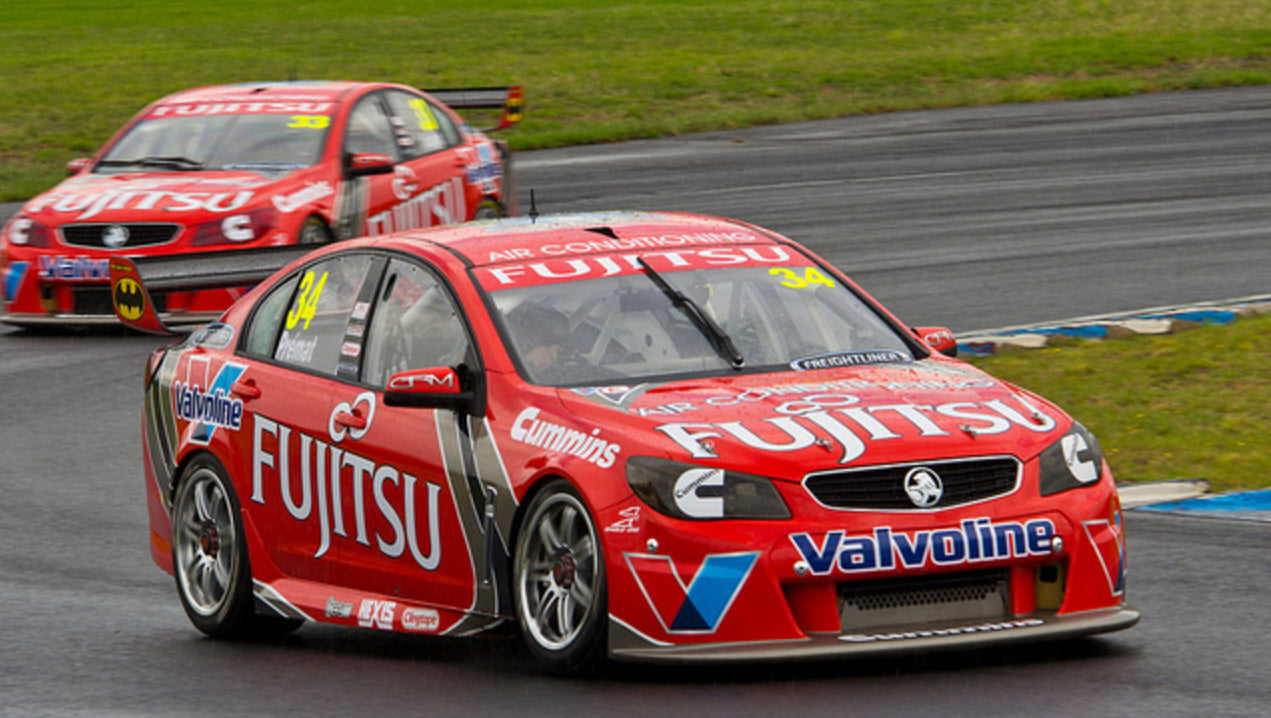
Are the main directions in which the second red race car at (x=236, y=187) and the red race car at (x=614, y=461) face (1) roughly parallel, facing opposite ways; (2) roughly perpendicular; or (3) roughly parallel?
roughly perpendicular

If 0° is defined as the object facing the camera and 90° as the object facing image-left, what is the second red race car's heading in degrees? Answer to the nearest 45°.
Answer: approximately 45°

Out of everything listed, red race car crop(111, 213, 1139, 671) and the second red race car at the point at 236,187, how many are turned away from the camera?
0

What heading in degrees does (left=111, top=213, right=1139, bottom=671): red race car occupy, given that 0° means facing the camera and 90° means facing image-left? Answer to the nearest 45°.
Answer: approximately 315°

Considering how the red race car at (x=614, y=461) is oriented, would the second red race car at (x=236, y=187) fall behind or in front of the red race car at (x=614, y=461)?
behind

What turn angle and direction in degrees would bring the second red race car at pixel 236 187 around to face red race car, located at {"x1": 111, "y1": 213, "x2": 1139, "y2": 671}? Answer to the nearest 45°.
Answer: approximately 45° to its left
